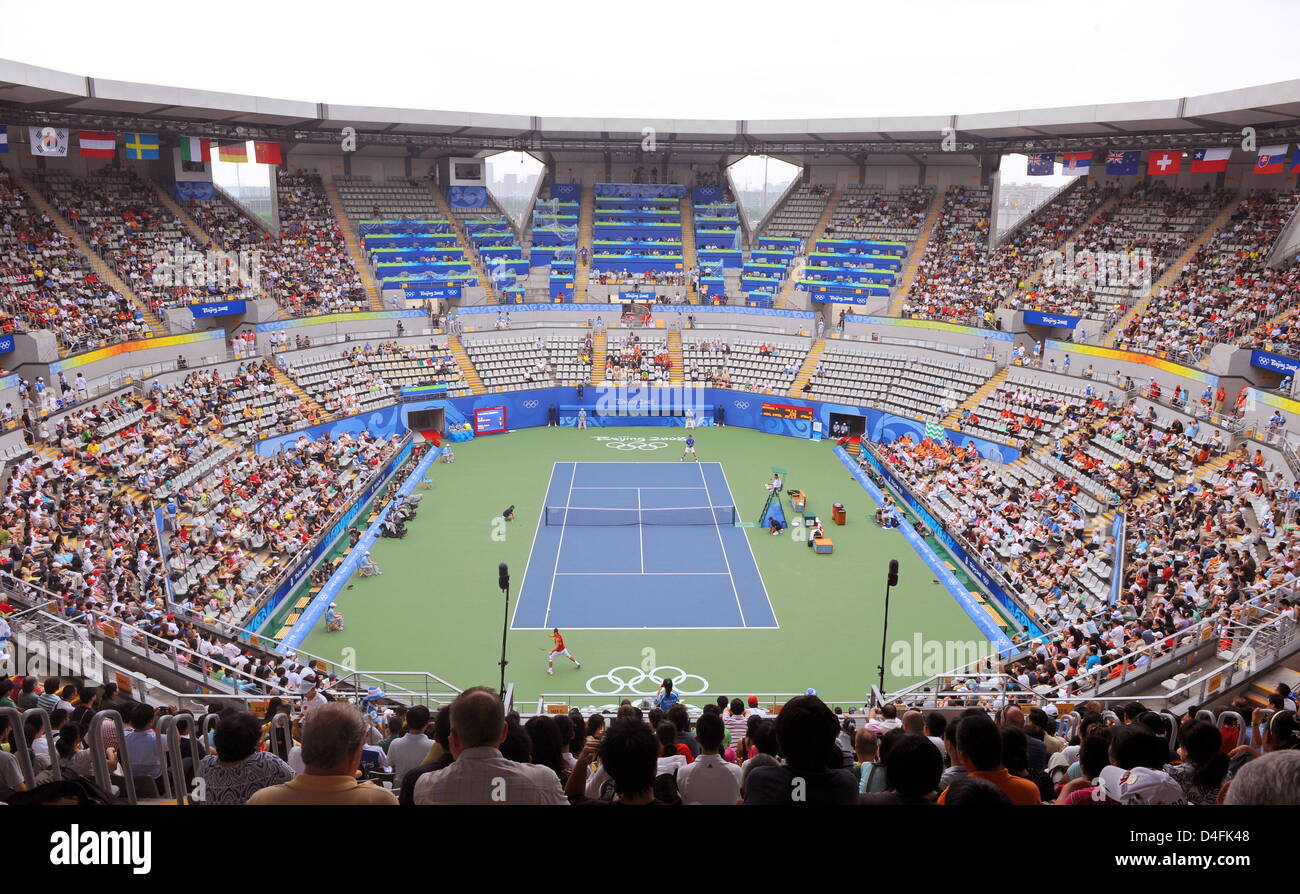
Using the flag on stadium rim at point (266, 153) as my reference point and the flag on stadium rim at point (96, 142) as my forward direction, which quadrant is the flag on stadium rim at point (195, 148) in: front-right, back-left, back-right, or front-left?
front-right

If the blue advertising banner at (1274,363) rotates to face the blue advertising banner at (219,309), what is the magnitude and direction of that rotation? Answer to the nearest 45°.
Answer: approximately 45° to its right

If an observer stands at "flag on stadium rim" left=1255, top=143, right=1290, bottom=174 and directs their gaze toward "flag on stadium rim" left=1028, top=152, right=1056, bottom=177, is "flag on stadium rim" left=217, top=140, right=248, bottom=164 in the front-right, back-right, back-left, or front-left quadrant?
front-left

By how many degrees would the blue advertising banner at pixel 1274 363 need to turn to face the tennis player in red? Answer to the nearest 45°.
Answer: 0° — it already faces them

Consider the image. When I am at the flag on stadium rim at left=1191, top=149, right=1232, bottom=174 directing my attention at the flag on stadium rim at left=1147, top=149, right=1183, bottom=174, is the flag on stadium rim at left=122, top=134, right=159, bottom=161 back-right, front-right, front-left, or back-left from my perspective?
front-left

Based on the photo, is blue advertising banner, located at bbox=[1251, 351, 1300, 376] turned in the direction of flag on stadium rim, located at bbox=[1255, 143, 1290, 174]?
no

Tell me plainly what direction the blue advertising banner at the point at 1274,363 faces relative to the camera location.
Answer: facing the viewer and to the left of the viewer

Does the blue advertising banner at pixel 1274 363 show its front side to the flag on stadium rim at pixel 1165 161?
no

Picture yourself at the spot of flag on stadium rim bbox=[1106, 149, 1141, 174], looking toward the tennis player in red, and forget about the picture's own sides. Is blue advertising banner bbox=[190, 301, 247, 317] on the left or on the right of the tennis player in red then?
right

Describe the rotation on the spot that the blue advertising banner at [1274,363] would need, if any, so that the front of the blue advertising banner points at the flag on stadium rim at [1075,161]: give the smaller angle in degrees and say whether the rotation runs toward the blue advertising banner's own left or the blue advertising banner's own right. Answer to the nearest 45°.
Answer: approximately 90° to the blue advertising banner's own right

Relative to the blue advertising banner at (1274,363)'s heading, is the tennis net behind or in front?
in front

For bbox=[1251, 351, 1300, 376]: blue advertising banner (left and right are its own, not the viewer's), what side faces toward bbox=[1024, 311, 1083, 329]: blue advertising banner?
right

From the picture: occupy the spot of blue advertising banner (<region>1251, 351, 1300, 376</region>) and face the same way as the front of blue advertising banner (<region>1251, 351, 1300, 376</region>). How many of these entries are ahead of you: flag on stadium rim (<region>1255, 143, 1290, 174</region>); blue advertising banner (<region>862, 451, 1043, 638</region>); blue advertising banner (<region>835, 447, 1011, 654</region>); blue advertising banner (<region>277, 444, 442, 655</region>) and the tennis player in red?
4

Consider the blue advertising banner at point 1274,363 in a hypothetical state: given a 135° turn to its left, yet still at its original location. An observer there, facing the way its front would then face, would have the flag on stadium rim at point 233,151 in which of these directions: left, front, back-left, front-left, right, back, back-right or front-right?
back

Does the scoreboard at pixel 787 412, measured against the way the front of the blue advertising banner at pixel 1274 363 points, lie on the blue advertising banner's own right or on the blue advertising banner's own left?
on the blue advertising banner's own right

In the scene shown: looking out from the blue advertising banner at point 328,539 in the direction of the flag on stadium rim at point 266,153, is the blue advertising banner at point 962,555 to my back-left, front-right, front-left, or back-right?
back-right
